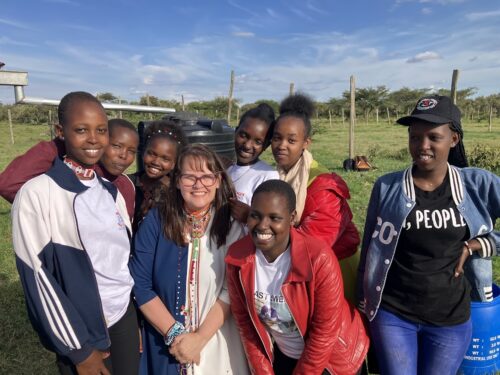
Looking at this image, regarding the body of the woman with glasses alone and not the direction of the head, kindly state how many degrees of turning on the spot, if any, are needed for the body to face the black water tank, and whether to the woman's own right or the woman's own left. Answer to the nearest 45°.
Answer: approximately 180°

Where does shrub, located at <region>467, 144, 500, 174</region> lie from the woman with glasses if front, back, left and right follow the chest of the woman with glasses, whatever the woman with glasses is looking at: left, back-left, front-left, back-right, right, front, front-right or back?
back-left

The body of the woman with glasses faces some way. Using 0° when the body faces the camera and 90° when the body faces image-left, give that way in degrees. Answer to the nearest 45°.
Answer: approximately 0°

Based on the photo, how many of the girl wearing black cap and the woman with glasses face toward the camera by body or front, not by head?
2

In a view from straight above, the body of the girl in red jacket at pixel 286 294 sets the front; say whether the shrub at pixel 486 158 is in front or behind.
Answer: behind

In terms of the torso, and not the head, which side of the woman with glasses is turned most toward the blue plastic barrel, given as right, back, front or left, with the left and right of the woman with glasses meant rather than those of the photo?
left

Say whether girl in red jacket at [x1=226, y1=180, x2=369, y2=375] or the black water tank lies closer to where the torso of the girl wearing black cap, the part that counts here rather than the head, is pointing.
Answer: the girl in red jacket

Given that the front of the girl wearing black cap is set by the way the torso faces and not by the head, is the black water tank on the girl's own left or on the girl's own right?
on the girl's own right
